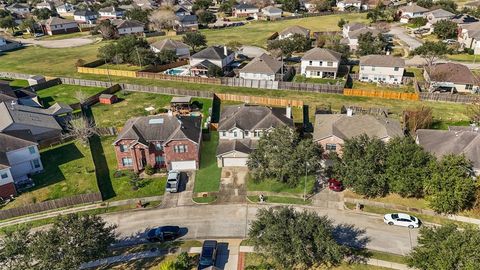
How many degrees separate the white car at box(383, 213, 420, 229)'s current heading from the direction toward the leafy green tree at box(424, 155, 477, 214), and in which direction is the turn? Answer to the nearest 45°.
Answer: approximately 135° to its right

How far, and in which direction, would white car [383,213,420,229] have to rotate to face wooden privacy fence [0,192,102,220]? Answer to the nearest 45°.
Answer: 0° — it already faces it

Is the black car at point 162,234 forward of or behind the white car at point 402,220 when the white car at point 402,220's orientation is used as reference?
forward

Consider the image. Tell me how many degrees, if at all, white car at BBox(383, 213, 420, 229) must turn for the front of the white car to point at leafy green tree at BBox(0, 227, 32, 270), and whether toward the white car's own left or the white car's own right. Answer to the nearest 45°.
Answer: approximately 45° to the white car's own left

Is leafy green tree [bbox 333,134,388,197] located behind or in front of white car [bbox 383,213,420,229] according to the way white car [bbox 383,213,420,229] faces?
in front

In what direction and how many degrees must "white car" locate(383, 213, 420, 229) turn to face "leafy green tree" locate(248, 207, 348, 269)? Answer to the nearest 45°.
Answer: approximately 45° to its left

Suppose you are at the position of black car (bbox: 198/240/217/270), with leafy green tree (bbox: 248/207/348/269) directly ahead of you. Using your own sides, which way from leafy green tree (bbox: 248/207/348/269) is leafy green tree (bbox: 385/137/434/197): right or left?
left

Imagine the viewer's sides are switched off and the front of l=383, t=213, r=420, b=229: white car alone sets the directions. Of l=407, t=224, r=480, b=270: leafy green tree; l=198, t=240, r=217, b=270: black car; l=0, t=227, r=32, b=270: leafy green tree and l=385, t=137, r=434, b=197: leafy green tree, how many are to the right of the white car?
1

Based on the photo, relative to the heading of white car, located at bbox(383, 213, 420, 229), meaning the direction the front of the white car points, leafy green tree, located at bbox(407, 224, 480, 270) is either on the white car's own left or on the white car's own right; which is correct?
on the white car's own left

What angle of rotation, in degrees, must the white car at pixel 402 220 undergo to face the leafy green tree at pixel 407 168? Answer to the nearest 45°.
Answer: approximately 90° to its right

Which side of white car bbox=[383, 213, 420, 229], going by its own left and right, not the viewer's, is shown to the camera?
left
